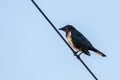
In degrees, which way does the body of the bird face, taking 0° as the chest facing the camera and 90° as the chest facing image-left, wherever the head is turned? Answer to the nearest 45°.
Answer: approximately 90°
